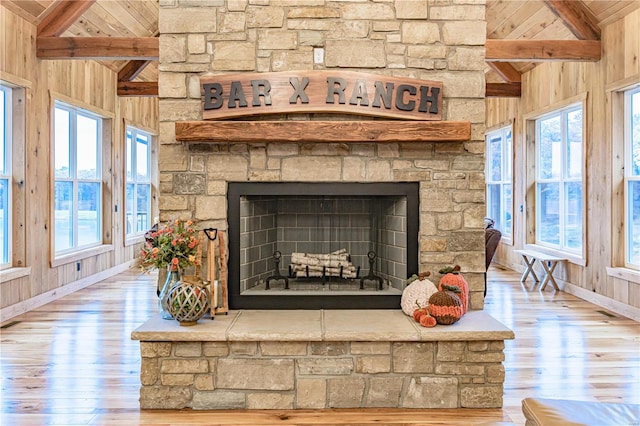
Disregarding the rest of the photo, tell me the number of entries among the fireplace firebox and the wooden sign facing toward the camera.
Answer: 2

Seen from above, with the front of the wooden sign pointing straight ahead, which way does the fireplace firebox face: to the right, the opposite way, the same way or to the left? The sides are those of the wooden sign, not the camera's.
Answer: the same way

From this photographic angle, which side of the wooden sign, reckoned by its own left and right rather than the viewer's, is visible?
front

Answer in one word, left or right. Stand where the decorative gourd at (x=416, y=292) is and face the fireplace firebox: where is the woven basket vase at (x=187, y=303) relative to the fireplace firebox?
left

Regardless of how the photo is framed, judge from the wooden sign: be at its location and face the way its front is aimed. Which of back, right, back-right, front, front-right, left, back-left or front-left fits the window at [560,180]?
back-left

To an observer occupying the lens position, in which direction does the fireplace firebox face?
facing the viewer

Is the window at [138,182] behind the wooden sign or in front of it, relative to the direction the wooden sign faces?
behind

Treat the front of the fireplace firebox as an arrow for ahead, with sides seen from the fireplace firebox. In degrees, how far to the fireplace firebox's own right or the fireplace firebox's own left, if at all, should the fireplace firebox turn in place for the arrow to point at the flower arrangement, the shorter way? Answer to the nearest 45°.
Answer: approximately 45° to the fireplace firebox's own right

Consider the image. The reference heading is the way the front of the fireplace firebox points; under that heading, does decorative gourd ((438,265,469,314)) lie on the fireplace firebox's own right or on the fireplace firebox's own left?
on the fireplace firebox's own left
